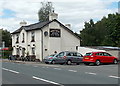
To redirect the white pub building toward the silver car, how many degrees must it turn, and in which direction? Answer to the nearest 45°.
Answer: approximately 45° to its left

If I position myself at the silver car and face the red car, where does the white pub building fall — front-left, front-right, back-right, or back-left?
back-left

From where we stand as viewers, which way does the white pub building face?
facing the viewer and to the left of the viewer

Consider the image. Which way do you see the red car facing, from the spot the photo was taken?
facing away from the viewer and to the right of the viewer

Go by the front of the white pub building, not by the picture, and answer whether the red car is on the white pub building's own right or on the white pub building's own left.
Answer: on the white pub building's own left

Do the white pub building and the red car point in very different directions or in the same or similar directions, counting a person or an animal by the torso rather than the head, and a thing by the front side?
very different directions

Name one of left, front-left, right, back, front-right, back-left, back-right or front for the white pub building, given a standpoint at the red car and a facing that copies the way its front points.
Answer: left
